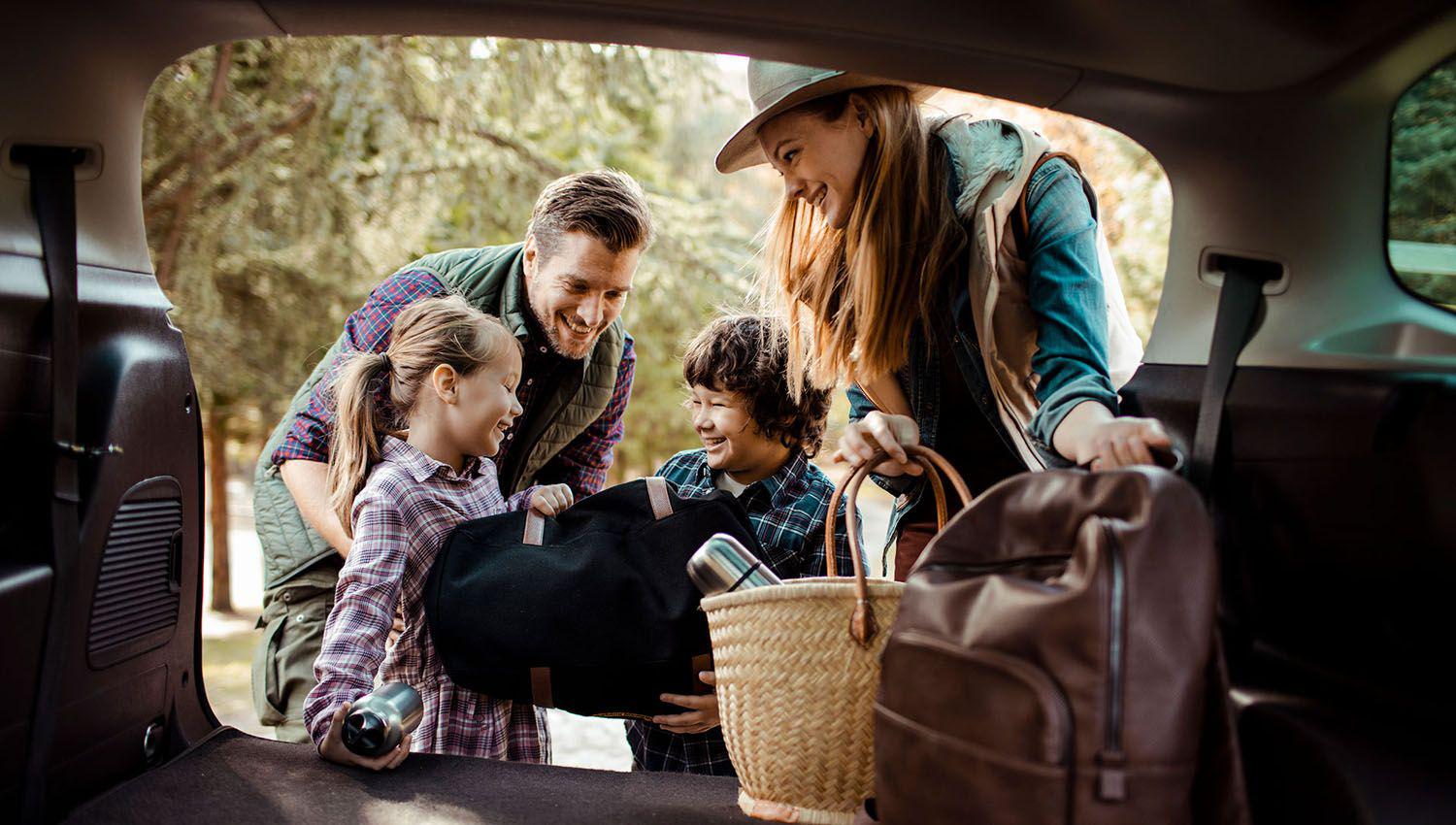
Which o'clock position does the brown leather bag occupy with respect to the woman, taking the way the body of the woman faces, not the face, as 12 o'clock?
The brown leather bag is roughly at 10 o'clock from the woman.

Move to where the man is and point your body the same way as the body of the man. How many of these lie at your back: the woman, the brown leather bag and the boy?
0

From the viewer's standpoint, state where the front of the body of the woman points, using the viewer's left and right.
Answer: facing the viewer and to the left of the viewer

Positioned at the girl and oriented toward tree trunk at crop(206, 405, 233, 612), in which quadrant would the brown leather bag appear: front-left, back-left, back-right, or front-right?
back-right

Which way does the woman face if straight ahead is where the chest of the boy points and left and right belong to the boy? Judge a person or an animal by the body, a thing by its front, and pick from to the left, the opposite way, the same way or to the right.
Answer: the same way

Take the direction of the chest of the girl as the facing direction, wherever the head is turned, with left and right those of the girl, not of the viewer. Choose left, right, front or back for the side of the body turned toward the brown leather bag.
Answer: front

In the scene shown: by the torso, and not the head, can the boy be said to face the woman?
no

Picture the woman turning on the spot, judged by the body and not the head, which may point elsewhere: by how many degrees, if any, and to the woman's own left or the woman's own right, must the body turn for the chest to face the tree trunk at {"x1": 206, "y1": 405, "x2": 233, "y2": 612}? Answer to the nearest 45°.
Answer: approximately 90° to the woman's own right

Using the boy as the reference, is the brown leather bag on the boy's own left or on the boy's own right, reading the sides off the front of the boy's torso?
on the boy's own left

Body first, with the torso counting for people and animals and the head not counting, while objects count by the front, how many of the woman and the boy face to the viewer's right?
0

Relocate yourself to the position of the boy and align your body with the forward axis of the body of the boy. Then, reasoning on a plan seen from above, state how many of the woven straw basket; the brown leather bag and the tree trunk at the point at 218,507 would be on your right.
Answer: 1

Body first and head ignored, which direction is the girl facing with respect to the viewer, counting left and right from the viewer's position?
facing the viewer and to the right of the viewer

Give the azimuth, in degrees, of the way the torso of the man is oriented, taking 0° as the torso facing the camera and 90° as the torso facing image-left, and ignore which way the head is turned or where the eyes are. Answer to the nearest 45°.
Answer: approximately 315°

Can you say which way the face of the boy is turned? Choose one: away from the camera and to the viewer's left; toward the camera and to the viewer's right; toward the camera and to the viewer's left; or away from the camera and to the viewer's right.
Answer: toward the camera and to the viewer's left

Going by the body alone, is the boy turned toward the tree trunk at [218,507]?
no

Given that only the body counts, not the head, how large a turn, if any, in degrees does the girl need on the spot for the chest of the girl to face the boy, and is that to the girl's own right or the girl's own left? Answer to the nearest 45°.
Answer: approximately 45° to the girl's own left

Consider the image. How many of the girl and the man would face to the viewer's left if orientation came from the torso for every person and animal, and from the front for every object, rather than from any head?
0

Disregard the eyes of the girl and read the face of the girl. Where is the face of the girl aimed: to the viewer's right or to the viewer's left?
to the viewer's right

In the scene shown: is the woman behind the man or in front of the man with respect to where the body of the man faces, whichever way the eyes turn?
in front
